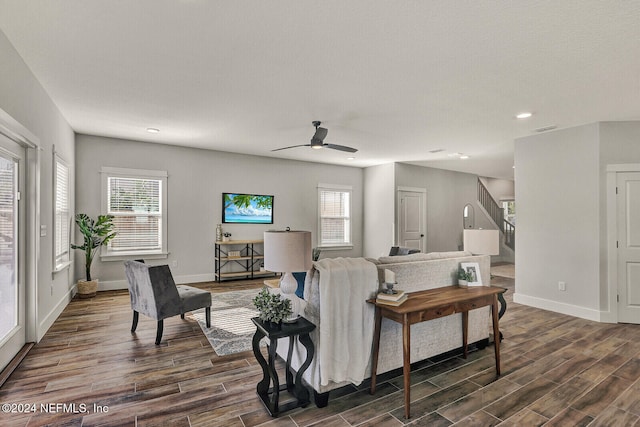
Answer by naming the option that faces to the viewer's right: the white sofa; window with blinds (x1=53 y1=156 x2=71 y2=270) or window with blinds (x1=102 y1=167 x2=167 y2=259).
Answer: window with blinds (x1=53 y1=156 x2=71 y2=270)

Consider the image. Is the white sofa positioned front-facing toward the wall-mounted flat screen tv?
yes

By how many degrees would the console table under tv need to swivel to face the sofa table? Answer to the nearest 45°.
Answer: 0° — it already faces it

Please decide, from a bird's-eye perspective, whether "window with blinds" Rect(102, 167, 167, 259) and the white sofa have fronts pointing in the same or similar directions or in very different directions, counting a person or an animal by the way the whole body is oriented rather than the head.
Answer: very different directions

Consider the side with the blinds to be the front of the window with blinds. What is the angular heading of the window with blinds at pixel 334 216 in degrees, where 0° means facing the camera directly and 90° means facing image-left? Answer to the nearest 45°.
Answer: approximately 315°

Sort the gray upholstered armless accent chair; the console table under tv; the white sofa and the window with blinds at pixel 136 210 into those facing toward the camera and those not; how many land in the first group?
2

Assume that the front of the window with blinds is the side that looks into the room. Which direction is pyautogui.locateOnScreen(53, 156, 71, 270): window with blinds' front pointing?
to the viewer's right

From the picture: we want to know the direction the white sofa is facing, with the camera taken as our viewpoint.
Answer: facing away from the viewer and to the left of the viewer

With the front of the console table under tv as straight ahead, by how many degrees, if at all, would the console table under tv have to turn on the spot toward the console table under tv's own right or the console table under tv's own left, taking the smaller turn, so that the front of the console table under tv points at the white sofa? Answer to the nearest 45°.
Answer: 0° — it already faces it

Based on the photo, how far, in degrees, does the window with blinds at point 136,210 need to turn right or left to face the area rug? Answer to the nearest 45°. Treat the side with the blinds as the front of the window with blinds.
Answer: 0° — it already faces it

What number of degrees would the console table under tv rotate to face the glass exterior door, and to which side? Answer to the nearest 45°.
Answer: approximately 45° to its right

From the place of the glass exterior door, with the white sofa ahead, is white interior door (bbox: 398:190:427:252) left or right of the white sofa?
left

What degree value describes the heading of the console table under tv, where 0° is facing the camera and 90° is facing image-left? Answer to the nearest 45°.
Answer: approximately 0°

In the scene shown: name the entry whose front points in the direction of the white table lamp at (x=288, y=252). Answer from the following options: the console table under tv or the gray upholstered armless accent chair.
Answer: the console table under tv
